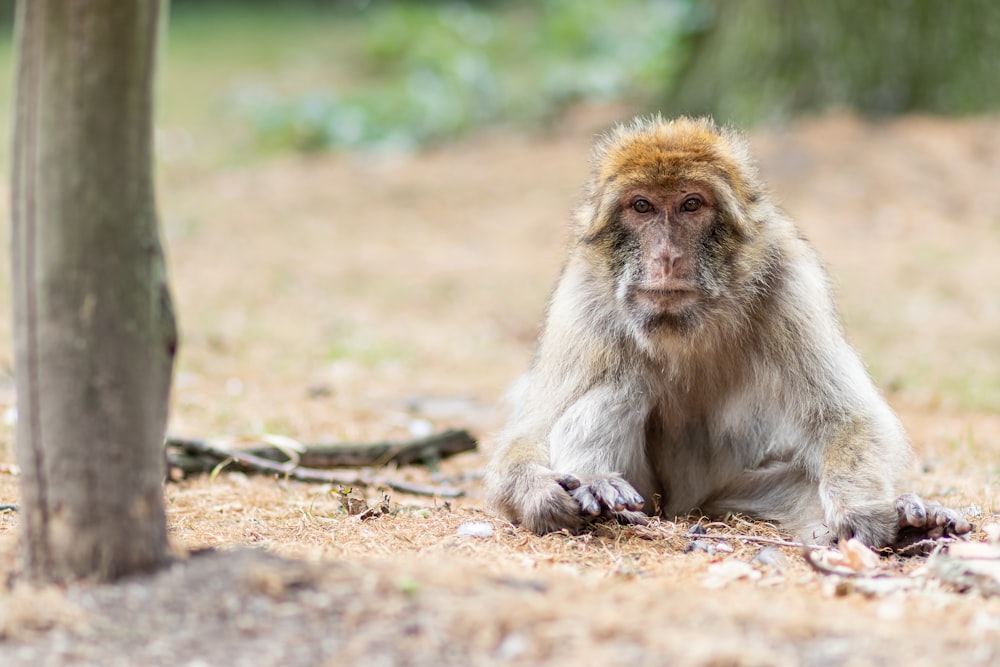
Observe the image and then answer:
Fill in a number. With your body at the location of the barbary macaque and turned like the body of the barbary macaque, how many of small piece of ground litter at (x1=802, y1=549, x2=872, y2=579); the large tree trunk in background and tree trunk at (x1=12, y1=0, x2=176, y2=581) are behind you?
1

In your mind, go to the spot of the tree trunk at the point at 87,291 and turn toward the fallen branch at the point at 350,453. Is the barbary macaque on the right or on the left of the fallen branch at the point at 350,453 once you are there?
right

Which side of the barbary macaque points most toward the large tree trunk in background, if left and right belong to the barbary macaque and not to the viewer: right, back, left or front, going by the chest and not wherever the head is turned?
back

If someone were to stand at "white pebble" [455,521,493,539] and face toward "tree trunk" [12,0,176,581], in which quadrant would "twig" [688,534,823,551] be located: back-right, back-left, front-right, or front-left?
back-left

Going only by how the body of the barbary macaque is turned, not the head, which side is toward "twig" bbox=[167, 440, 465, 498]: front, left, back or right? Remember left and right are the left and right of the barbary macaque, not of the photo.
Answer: right

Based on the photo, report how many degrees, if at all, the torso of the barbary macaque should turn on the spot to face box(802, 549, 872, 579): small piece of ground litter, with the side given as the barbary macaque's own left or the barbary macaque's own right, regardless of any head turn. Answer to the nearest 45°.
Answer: approximately 45° to the barbary macaque's own left

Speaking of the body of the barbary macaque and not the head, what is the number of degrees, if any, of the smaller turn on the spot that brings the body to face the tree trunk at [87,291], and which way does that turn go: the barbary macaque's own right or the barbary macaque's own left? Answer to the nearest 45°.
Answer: approximately 45° to the barbary macaque's own right

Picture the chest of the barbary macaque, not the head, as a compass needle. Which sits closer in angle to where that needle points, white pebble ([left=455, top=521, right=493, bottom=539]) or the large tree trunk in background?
the white pebble

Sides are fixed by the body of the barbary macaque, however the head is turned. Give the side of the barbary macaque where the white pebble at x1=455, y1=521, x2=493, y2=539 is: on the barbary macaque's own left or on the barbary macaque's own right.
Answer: on the barbary macaque's own right

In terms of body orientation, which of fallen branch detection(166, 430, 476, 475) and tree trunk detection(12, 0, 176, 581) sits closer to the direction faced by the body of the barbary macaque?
the tree trunk

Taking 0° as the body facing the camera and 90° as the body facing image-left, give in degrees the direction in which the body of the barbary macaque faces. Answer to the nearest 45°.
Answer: approximately 0°
